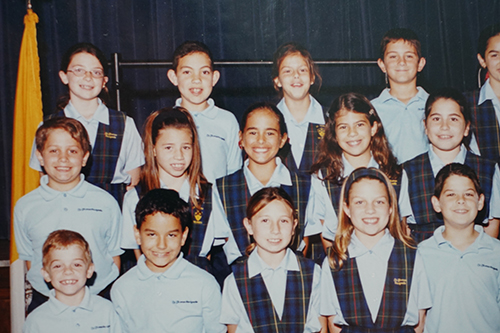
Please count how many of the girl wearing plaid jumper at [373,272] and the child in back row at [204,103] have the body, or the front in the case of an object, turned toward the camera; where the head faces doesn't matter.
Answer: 2

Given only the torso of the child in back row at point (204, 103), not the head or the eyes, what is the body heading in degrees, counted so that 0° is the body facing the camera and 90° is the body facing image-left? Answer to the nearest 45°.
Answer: approximately 0°
